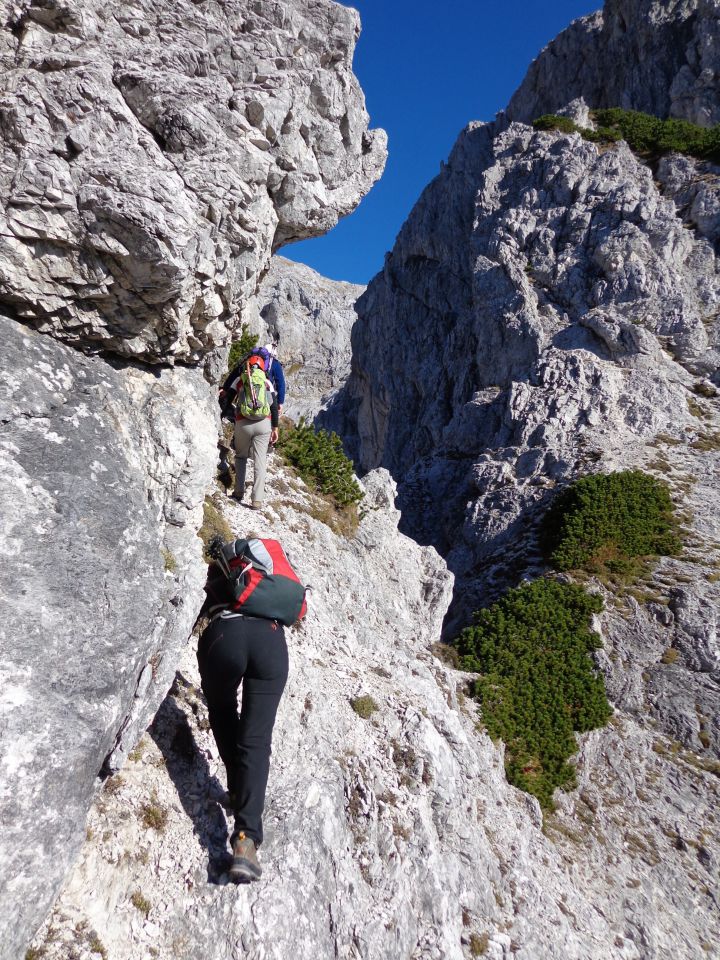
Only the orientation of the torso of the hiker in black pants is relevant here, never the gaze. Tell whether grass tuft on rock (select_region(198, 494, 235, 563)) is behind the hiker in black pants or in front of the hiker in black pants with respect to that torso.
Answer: in front

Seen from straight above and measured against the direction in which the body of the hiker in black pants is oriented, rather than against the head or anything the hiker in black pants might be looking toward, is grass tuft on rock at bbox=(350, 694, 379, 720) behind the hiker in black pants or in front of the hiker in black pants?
in front

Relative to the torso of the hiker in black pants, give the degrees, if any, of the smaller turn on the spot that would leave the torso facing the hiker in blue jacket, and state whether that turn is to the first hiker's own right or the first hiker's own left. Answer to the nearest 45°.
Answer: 0° — they already face them

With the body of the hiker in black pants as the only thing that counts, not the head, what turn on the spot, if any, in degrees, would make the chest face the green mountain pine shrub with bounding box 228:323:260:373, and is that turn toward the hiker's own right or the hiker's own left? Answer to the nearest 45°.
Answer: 0° — they already face it

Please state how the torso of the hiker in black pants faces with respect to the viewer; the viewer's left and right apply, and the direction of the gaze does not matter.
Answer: facing away from the viewer

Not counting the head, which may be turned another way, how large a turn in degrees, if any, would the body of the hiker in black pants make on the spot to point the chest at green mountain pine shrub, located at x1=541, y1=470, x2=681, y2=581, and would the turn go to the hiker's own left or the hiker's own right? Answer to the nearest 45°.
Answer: approximately 45° to the hiker's own right

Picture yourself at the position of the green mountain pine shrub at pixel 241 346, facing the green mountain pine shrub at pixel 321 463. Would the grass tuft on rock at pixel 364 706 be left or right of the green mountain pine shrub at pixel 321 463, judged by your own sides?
right

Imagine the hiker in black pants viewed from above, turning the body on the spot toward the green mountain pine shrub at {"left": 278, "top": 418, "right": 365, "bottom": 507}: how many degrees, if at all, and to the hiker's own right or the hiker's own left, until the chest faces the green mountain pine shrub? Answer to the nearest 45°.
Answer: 0° — they already face it
